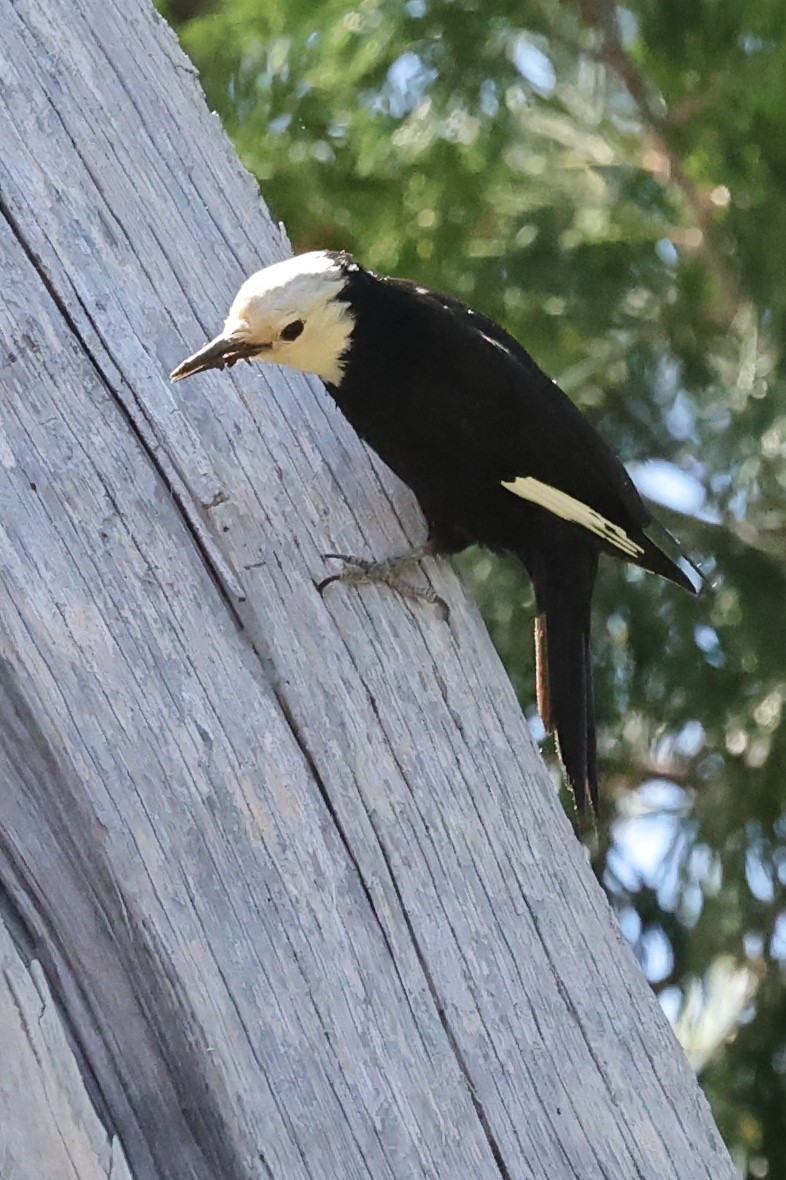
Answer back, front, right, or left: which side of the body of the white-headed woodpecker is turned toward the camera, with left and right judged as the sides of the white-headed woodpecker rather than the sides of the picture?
left
